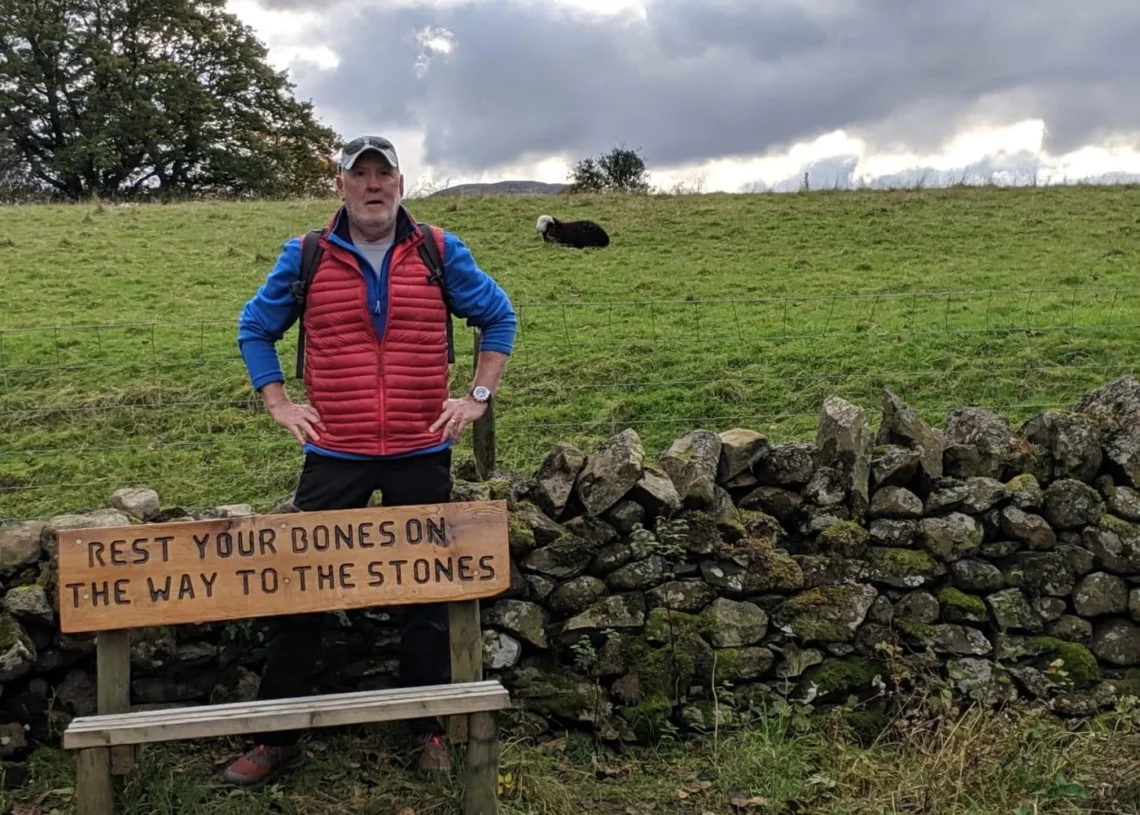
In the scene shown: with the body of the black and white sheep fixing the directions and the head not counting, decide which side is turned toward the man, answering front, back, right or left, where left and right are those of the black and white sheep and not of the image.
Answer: left

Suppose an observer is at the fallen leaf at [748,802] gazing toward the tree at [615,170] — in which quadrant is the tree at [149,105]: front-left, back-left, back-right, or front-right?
front-left

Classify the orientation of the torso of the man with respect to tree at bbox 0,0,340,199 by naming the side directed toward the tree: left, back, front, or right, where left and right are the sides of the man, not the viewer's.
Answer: back

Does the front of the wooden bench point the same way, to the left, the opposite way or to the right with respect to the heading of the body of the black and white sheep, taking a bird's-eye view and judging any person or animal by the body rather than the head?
to the left

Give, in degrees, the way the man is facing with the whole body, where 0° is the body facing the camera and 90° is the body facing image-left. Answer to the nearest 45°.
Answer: approximately 0°

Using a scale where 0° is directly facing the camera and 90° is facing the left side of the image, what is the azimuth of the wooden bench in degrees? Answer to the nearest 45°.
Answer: approximately 0°

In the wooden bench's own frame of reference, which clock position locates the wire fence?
The wire fence is roughly at 7 o'clock from the wooden bench.

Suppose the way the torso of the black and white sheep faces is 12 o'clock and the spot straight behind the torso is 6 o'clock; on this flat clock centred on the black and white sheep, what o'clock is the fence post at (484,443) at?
The fence post is roughly at 9 o'clock from the black and white sheep.

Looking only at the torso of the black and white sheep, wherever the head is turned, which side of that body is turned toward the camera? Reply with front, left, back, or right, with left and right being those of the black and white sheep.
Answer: left

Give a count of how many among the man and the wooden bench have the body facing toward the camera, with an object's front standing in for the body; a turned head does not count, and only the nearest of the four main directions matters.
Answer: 2

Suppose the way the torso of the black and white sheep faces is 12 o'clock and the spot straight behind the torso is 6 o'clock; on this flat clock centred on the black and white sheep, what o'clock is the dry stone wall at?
The dry stone wall is roughly at 9 o'clock from the black and white sheep.

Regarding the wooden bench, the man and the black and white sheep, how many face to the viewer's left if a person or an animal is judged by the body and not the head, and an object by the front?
1

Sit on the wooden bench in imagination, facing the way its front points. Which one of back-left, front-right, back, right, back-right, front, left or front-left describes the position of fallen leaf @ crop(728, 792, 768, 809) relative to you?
left

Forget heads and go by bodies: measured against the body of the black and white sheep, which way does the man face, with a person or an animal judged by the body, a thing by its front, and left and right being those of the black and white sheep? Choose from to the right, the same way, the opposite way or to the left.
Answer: to the left
